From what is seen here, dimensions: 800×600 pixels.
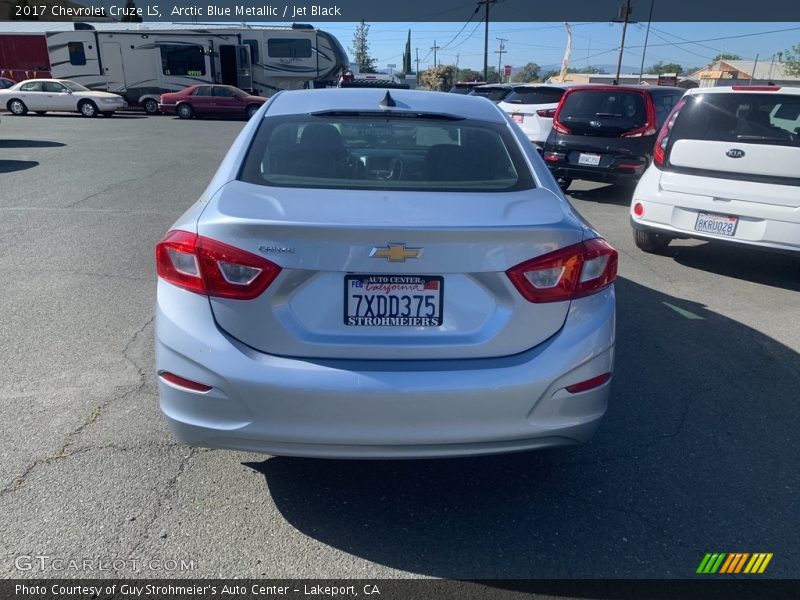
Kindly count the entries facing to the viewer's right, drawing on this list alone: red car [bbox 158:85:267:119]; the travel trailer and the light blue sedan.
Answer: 2

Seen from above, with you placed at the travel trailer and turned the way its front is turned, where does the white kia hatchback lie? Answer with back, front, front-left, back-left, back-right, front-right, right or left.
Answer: right

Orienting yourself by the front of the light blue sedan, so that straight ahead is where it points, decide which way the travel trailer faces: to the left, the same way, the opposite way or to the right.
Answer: to the right

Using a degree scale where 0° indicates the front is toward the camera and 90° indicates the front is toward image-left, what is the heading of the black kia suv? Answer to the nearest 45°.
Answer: approximately 225°

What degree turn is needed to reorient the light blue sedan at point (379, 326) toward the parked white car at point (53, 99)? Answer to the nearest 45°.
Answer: approximately 45° to its left

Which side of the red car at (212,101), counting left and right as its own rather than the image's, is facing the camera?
right

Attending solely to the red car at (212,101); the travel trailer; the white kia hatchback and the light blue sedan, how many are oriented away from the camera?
2

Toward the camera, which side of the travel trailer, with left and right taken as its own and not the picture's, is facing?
right

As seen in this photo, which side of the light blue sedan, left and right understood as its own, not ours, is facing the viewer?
back

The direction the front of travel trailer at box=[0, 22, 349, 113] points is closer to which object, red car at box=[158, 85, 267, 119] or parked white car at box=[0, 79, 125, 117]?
the red car

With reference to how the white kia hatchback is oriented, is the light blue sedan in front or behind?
behind

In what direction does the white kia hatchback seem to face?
away from the camera
